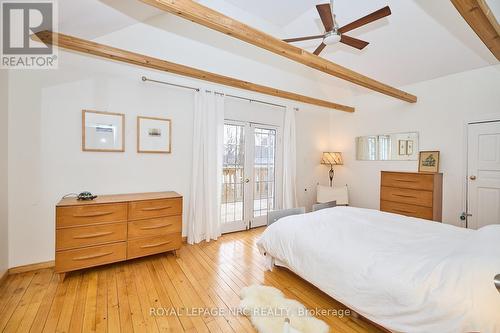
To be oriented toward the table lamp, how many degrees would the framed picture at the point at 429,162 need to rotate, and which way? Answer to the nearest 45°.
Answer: approximately 90° to its right

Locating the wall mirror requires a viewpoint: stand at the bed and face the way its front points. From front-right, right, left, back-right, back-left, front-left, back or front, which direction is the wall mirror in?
front-right

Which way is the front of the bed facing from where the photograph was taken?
facing away from the viewer and to the left of the viewer

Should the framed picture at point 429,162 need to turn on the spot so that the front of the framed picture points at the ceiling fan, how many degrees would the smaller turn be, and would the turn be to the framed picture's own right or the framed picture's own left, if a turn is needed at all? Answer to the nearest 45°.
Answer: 0° — it already faces it

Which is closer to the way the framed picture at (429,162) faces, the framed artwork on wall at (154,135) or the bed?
the bed

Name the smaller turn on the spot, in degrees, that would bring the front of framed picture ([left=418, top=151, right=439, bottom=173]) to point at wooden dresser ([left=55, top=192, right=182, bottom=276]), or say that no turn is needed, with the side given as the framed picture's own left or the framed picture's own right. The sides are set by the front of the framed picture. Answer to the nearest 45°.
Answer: approximately 45° to the framed picture's own right

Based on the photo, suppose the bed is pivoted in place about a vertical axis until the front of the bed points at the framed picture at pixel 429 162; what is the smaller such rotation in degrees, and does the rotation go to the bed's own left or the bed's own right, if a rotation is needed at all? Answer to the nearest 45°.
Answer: approximately 45° to the bed's own right

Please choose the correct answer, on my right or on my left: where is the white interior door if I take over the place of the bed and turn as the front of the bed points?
on my right

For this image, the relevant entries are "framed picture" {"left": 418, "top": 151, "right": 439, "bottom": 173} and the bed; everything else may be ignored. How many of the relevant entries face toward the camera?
1

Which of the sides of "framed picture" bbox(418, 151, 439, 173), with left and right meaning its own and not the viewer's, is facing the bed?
front

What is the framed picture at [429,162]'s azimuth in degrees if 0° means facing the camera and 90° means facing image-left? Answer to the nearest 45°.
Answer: approximately 0°

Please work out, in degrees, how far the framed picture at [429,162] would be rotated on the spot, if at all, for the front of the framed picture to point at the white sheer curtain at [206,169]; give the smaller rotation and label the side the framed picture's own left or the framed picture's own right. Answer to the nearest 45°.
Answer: approximately 45° to the framed picture's own right
